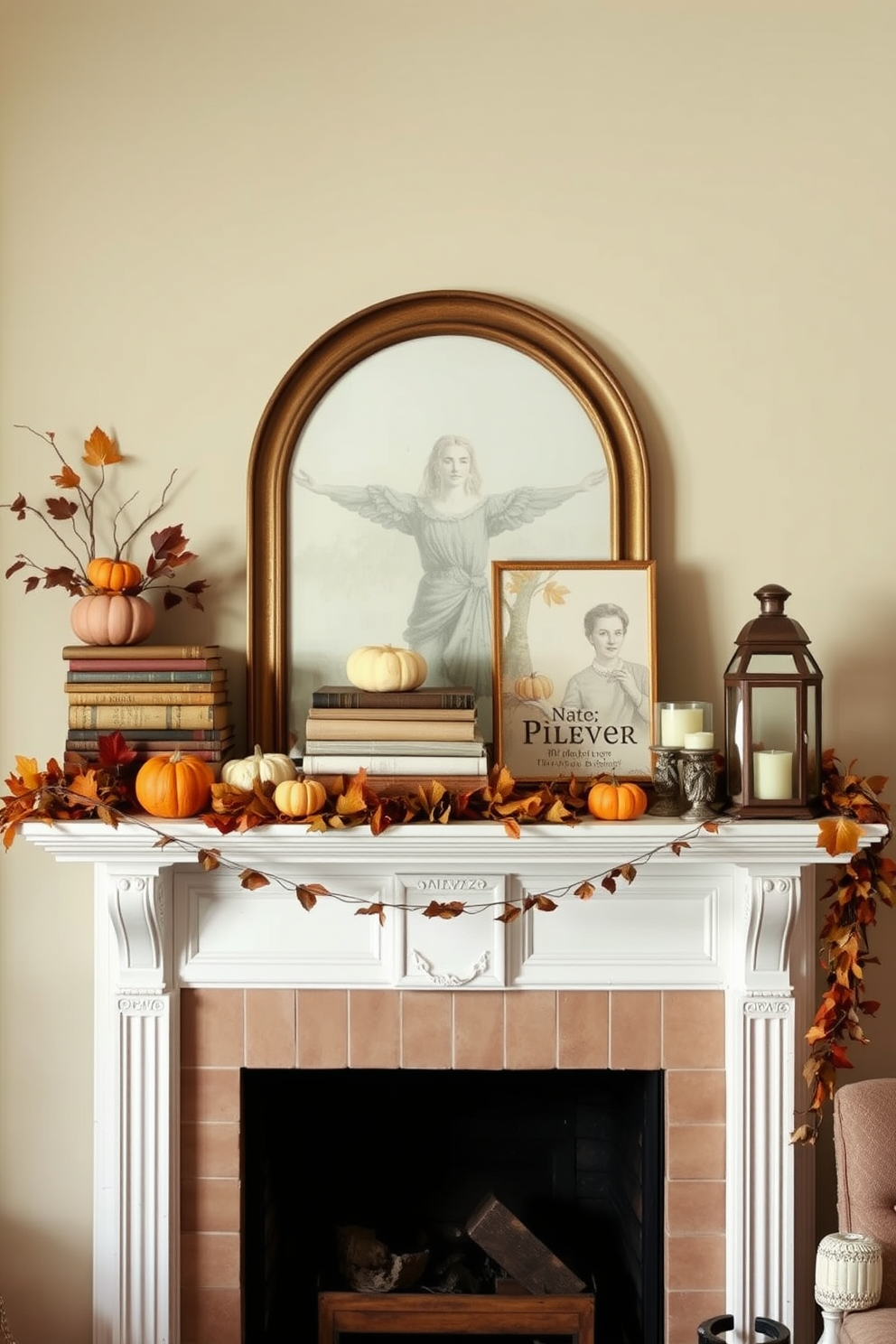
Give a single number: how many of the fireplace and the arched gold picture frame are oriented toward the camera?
2

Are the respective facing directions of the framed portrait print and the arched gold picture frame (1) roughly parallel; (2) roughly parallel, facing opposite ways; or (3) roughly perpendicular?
roughly parallel

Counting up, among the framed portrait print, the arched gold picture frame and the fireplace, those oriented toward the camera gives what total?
3

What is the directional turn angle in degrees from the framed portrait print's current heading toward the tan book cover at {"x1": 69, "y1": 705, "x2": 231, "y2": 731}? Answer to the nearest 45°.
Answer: approximately 90° to its right

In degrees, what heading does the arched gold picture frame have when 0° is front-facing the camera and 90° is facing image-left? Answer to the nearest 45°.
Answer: approximately 0°

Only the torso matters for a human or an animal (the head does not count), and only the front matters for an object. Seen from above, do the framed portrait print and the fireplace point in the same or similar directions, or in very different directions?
same or similar directions

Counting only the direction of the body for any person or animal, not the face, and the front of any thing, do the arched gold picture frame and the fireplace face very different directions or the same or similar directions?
same or similar directions

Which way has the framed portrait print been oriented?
toward the camera
